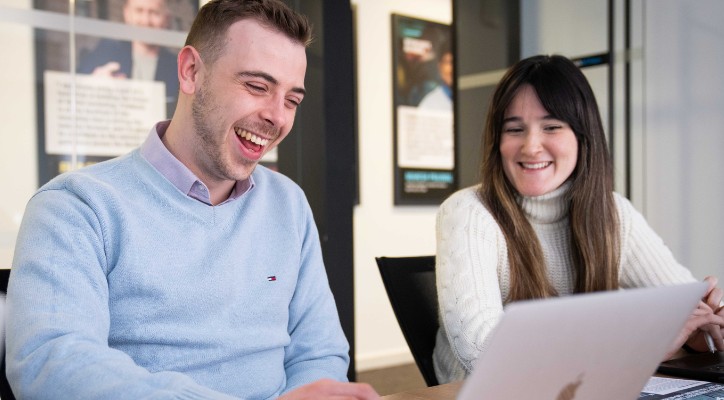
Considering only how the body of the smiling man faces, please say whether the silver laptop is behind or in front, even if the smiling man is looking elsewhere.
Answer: in front

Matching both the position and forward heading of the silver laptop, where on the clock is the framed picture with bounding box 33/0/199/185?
The framed picture is roughly at 12 o'clock from the silver laptop.

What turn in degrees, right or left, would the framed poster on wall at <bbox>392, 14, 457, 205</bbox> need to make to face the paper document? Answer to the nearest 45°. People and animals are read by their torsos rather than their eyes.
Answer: approximately 45° to its right

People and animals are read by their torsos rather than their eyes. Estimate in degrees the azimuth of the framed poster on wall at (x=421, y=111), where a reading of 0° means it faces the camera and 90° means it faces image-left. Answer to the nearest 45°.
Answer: approximately 315°

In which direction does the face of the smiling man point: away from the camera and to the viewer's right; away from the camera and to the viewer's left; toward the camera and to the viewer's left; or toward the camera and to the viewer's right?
toward the camera and to the viewer's right

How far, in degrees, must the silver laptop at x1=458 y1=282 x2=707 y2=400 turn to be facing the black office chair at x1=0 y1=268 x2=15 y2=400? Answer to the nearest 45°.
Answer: approximately 45° to its left

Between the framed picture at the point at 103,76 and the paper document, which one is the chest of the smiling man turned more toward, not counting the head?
the paper document

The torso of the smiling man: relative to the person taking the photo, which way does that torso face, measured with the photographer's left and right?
facing the viewer and to the right of the viewer

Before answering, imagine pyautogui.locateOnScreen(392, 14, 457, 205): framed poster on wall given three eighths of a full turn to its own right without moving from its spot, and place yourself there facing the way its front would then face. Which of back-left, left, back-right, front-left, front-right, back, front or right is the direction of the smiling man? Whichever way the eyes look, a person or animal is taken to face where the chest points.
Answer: left

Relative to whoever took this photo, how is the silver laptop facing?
facing away from the viewer and to the left of the viewer

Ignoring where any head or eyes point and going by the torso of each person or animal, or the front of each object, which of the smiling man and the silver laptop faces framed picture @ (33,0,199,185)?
the silver laptop
